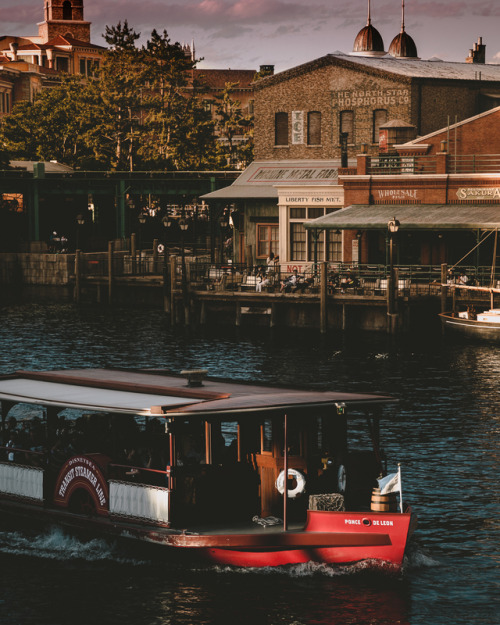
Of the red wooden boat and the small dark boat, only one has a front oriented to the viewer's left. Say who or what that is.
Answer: the small dark boat

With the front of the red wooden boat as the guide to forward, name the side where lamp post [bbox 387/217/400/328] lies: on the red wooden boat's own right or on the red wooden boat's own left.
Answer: on the red wooden boat's own left

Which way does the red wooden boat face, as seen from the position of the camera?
facing the viewer and to the right of the viewer

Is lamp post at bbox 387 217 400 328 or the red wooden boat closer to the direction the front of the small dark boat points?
the lamp post

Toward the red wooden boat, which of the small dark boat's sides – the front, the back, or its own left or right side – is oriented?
left

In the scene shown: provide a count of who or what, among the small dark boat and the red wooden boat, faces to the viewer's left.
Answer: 1

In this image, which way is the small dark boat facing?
to the viewer's left
